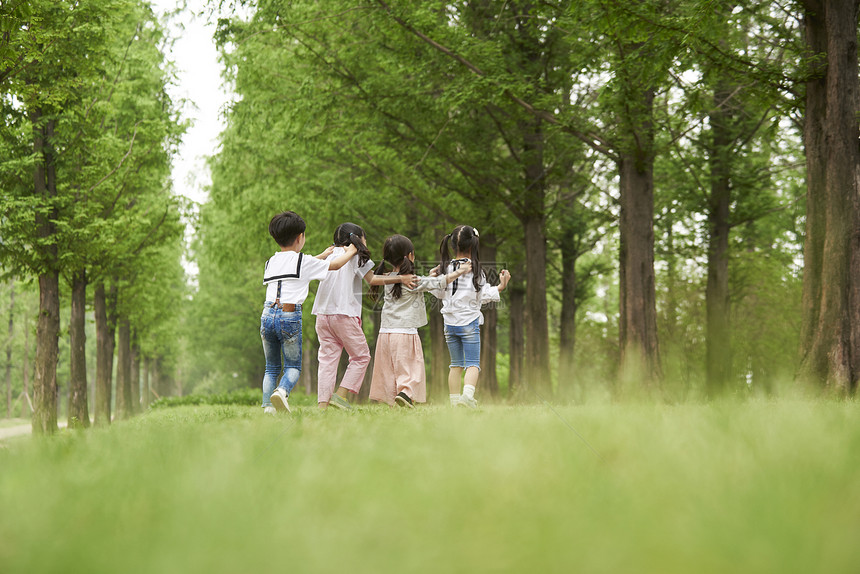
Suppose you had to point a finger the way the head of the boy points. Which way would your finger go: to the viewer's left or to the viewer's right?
to the viewer's right

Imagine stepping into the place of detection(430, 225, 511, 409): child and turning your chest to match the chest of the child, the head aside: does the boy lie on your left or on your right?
on your left

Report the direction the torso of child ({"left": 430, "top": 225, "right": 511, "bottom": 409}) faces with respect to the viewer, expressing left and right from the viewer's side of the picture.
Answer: facing away from the viewer

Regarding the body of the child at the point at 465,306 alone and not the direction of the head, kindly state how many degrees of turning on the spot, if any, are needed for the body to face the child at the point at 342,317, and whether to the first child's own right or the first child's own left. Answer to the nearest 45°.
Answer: approximately 90° to the first child's own left
